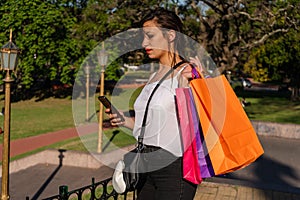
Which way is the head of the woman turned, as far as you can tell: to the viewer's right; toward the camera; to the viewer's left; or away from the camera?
to the viewer's left

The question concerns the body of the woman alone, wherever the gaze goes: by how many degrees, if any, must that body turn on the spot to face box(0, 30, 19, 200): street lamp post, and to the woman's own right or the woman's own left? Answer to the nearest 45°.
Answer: approximately 45° to the woman's own right

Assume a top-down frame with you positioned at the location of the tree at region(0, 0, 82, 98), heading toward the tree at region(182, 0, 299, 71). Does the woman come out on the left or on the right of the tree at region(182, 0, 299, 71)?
right

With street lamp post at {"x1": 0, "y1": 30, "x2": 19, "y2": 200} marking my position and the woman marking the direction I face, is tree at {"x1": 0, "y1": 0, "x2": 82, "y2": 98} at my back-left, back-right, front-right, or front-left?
back-left

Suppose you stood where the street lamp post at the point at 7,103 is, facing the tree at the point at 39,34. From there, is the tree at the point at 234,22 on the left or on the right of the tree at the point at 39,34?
right

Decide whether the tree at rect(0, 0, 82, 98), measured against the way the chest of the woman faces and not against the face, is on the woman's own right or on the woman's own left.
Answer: on the woman's own right

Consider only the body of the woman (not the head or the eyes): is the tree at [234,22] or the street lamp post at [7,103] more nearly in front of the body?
the street lamp post
